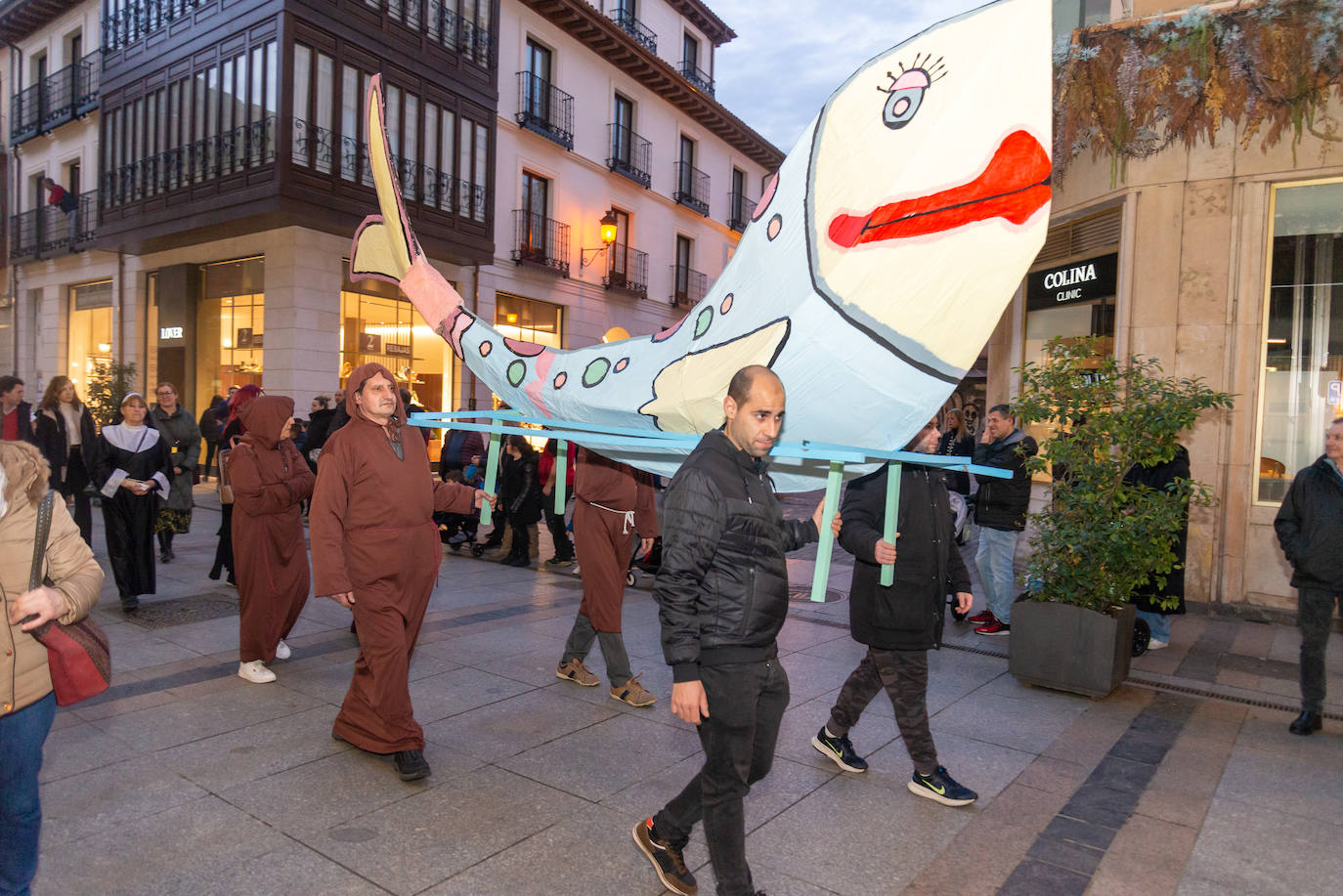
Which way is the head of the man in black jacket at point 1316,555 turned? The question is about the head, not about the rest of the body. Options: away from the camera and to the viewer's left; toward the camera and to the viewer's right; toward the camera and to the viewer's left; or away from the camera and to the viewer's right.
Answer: toward the camera and to the viewer's left

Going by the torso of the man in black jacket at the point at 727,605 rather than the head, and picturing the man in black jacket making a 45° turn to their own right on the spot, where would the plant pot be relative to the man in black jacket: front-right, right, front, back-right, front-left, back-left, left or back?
back-left

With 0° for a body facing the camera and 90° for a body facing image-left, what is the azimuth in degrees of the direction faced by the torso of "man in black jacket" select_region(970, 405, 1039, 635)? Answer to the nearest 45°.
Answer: approximately 90°

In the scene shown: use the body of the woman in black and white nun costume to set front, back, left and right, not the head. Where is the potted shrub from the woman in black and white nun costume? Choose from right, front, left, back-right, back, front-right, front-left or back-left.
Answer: front-left

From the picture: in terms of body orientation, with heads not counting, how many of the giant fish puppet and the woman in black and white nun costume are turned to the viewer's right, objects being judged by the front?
1

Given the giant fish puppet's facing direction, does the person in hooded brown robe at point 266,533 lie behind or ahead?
behind

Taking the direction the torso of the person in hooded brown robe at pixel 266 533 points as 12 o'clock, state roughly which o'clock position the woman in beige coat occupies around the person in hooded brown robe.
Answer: The woman in beige coat is roughly at 2 o'clock from the person in hooded brown robe.

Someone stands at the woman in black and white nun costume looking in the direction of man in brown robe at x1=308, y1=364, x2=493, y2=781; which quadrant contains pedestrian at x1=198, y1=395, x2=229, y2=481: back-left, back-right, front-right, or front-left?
back-left

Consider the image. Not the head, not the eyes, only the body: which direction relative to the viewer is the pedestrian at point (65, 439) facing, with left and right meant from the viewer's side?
facing the viewer and to the right of the viewer

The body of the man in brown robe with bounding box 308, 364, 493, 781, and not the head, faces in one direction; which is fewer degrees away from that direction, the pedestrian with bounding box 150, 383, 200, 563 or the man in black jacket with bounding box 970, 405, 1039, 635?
the man in black jacket

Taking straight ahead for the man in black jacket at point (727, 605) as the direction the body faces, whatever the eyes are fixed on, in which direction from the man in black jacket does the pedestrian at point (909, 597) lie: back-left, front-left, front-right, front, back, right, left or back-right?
left
